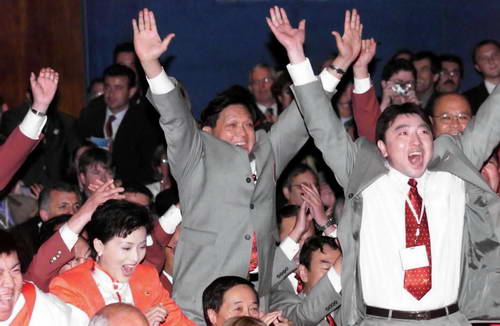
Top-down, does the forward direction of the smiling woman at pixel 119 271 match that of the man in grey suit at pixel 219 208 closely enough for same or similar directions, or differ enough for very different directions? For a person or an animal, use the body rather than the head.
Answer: same or similar directions

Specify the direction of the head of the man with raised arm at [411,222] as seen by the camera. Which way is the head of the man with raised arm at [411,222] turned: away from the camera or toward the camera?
toward the camera

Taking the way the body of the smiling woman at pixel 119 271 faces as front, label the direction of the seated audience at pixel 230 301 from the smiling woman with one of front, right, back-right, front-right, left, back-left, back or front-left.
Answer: front-left

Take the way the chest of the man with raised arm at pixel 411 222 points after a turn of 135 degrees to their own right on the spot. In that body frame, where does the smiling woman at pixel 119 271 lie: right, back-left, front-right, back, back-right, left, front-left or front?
front-left

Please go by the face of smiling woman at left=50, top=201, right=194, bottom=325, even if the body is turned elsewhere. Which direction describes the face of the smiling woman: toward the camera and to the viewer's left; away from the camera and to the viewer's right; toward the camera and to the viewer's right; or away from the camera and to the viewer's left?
toward the camera and to the viewer's right

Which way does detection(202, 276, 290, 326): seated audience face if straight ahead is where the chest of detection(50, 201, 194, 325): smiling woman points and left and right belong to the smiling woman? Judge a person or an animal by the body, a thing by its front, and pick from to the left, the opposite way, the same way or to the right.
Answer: the same way

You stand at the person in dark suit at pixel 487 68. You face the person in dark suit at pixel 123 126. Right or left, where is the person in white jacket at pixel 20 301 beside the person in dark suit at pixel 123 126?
left

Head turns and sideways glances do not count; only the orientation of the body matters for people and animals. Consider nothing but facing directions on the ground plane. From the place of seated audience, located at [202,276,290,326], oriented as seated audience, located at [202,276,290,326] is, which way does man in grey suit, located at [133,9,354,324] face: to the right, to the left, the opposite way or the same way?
the same way

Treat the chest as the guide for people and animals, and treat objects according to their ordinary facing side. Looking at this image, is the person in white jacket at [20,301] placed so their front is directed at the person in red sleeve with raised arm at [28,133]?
no

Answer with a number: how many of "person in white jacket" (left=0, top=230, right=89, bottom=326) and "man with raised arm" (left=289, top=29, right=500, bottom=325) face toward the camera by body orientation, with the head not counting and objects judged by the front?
2

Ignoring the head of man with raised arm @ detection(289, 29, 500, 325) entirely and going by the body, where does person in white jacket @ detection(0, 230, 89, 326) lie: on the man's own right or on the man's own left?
on the man's own right

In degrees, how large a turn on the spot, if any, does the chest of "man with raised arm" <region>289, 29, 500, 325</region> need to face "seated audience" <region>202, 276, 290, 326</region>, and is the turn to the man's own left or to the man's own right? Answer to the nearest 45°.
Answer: approximately 90° to the man's own right

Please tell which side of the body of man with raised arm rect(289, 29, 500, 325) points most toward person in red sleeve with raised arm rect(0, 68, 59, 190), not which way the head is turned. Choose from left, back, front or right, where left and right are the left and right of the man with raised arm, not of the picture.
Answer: right

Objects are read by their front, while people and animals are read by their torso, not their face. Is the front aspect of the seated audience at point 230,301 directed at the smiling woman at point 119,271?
no

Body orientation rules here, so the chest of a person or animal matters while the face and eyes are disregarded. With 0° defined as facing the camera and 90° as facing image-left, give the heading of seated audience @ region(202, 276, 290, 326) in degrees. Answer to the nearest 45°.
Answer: approximately 315°

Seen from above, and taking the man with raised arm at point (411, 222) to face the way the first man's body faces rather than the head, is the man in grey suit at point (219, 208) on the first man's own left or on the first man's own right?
on the first man's own right

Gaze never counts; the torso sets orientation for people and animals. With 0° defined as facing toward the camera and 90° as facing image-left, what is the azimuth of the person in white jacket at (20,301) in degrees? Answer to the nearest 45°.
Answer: approximately 0°

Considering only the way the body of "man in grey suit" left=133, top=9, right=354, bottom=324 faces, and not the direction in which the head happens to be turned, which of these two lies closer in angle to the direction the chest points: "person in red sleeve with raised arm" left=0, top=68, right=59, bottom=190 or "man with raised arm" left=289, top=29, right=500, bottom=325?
the man with raised arm
